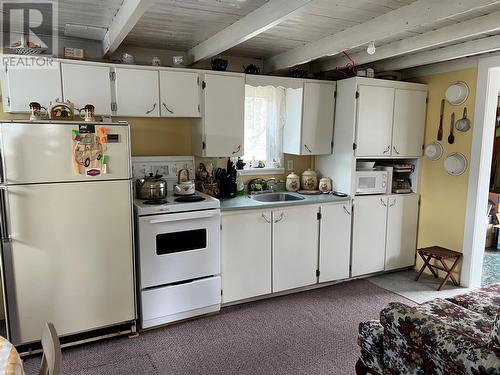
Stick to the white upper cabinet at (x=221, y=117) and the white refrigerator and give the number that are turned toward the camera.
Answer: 2

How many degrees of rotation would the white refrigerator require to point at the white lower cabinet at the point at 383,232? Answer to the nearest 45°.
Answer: approximately 90° to its left
